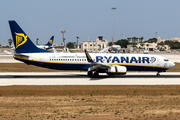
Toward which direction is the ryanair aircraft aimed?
to the viewer's right
